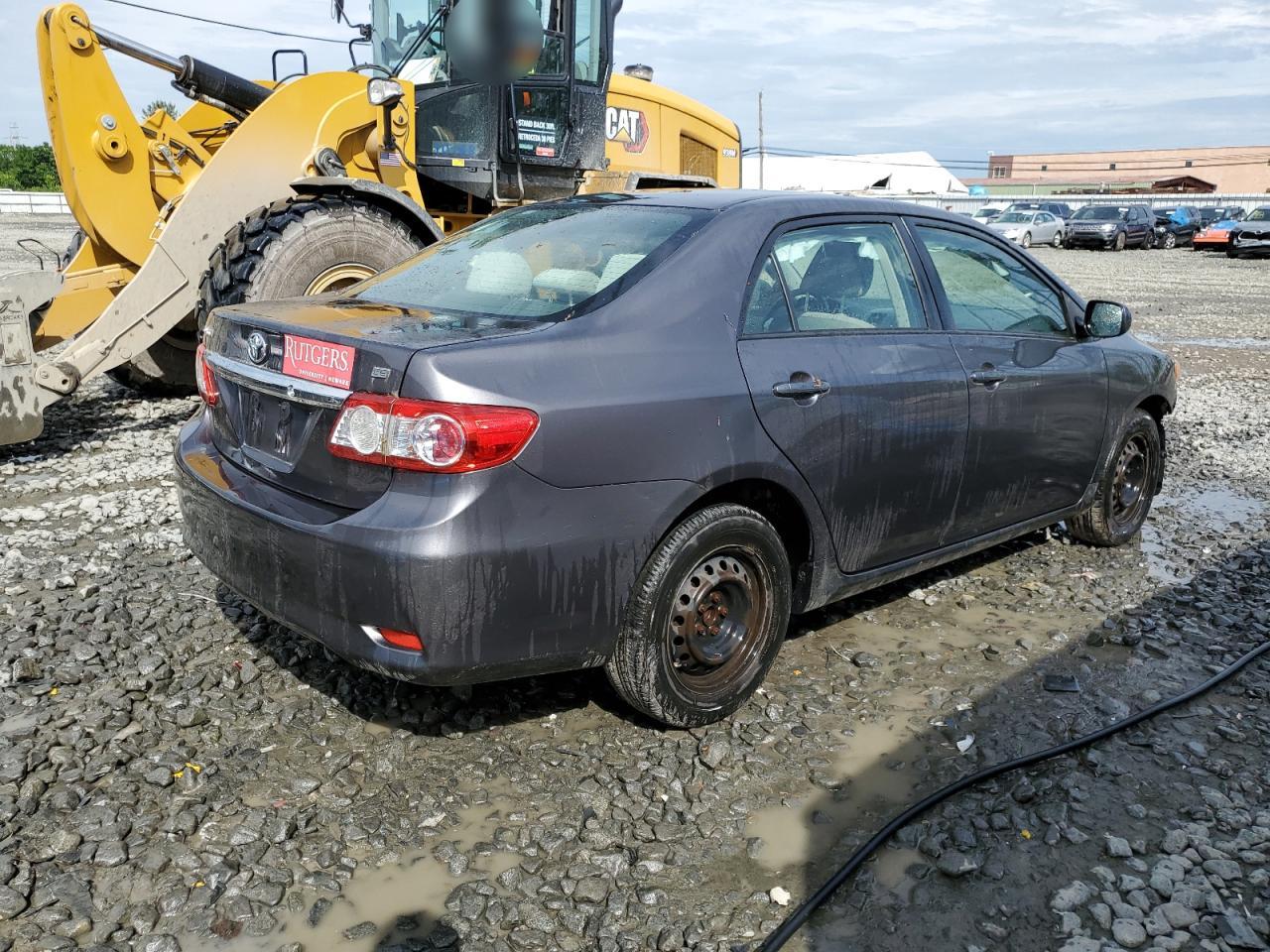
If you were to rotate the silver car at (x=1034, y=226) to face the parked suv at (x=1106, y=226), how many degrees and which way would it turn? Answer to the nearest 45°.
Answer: approximately 135° to its left

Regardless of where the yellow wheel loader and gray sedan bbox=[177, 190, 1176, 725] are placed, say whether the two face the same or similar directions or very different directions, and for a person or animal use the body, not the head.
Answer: very different directions

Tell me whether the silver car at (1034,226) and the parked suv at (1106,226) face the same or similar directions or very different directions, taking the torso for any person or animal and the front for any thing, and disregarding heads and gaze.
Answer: same or similar directions

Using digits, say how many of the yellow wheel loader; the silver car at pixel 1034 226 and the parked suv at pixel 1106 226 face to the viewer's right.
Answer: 0

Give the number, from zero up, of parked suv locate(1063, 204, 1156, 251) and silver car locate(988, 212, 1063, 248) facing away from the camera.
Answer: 0

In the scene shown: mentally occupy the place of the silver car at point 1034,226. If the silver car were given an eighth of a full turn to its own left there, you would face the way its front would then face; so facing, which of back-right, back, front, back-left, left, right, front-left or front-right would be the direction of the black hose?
front

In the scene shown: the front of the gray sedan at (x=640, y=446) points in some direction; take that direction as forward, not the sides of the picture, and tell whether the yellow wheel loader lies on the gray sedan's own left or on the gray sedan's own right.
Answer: on the gray sedan's own left

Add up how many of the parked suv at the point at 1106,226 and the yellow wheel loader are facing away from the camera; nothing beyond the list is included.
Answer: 0

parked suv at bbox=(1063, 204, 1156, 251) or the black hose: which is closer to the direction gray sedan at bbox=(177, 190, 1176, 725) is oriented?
the parked suv

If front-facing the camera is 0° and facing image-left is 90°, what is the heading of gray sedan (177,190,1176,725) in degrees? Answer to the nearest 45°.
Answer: approximately 225°

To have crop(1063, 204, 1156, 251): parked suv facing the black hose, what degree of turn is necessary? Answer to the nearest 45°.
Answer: approximately 45° to its left

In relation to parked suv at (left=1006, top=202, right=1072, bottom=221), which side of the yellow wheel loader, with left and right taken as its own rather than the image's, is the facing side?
back

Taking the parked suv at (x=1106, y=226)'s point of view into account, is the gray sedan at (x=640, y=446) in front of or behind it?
in front
